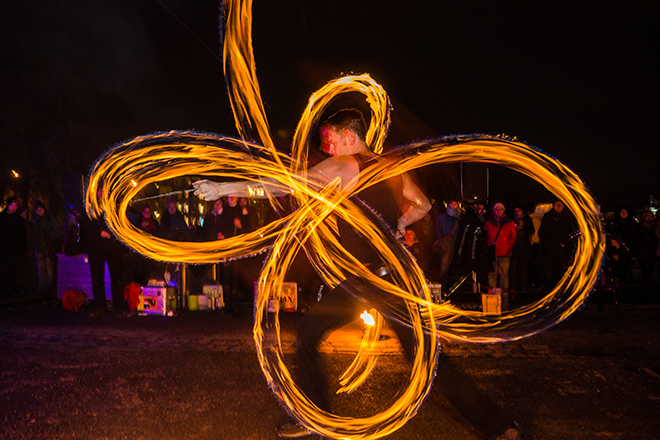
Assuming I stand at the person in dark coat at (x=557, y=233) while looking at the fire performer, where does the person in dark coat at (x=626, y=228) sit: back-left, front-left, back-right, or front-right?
back-left

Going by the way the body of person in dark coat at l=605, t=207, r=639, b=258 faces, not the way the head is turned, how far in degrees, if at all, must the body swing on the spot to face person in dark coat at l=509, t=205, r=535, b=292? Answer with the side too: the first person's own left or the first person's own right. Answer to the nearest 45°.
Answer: approximately 45° to the first person's own right

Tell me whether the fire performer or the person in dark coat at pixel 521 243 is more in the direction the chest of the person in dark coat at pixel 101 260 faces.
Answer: the fire performer

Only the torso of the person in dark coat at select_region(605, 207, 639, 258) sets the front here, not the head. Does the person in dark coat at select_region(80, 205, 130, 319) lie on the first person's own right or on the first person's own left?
on the first person's own right

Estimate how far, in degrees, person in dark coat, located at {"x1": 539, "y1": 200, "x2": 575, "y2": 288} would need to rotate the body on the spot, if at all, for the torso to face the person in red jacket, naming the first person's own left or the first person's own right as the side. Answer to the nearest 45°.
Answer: approximately 45° to the first person's own right

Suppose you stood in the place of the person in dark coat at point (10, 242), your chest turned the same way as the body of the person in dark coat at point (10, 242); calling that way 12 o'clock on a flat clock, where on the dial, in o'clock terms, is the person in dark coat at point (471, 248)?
the person in dark coat at point (471, 248) is roughly at 10 o'clock from the person in dark coat at point (10, 242).

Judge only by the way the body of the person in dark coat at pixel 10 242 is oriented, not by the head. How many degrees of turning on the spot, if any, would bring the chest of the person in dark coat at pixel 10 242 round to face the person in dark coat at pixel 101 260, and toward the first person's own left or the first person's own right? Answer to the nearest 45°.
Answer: approximately 45° to the first person's own left

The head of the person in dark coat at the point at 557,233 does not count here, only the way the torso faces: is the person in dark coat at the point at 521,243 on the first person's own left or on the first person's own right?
on the first person's own right
